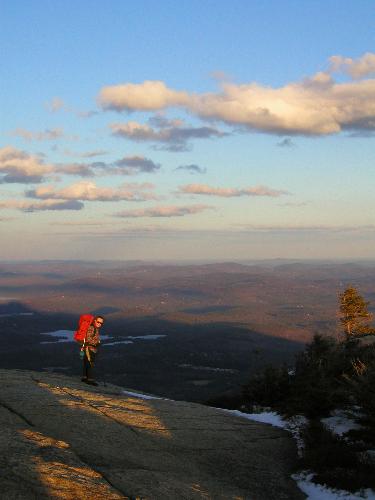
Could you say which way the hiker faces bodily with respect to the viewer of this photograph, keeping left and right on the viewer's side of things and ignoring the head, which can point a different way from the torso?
facing the viewer and to the right of the viewer
